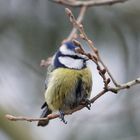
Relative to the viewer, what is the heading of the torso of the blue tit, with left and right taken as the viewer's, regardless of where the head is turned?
facing the viewer and to the right of the viewer
